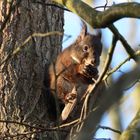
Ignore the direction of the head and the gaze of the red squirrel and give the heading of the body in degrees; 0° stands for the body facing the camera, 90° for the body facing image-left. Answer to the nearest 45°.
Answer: approximately 315°

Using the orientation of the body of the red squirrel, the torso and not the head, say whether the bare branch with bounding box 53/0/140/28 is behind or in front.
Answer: in front
